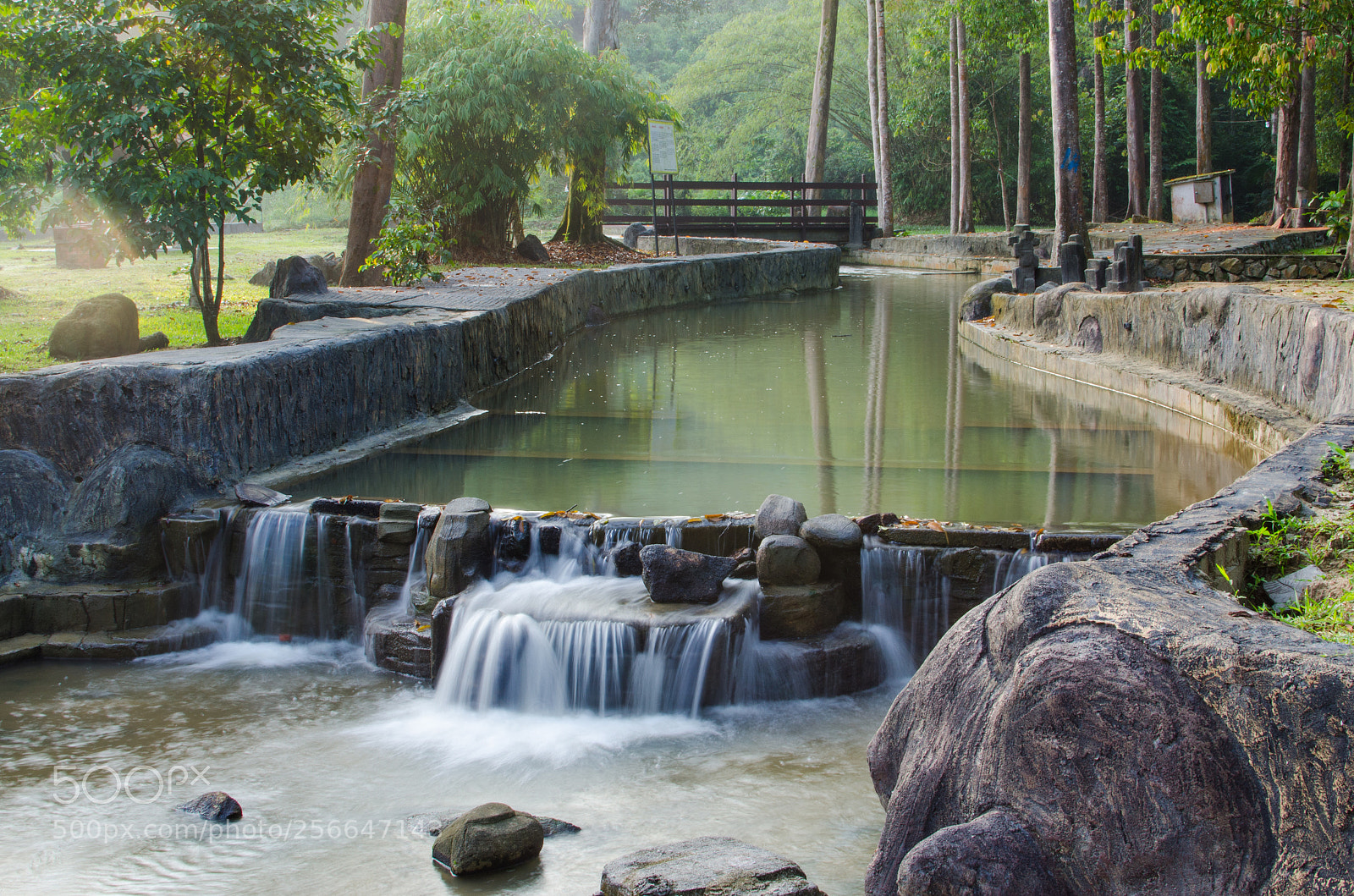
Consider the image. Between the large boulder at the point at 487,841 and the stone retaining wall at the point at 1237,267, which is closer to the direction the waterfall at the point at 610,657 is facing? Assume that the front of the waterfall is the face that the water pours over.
the large boulder

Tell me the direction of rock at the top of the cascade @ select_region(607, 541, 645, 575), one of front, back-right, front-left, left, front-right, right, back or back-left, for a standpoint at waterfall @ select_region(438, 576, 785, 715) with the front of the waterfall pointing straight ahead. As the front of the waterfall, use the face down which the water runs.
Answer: back

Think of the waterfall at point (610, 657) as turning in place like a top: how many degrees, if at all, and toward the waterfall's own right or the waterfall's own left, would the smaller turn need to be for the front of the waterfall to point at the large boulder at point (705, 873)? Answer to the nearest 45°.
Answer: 0° — it already faces it

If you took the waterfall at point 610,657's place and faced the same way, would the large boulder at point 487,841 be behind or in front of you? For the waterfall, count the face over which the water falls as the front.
in front

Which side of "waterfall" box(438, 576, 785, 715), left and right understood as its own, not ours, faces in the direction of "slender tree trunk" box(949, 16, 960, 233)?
back

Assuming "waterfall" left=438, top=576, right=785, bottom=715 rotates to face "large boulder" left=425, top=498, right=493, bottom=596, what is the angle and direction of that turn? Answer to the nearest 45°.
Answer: approximately 135° to its right

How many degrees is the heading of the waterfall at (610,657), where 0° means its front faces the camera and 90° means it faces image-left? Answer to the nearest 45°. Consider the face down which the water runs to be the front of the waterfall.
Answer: approximately 0°

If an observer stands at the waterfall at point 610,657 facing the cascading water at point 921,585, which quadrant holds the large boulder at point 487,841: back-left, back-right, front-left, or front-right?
back-right

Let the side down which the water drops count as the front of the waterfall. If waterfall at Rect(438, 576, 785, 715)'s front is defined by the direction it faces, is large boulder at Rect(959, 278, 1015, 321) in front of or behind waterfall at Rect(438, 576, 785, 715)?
behind

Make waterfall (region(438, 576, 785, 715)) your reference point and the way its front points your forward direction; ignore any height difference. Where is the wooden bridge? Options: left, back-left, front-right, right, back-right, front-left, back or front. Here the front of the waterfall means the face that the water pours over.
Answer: back

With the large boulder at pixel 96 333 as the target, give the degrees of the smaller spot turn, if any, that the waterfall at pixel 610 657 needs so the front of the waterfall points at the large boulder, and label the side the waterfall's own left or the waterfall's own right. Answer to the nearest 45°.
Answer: approximately 135° to the waterfall's own right

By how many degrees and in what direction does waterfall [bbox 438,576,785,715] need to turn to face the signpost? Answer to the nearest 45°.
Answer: approximately 180°
